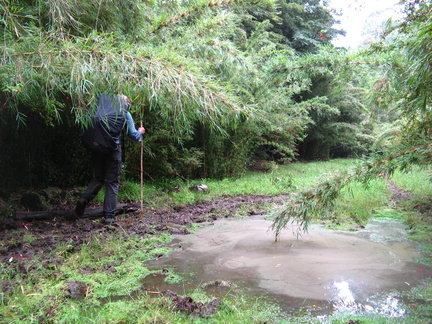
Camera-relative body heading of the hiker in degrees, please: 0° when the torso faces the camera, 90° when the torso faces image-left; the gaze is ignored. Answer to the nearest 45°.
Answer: approximately 225°

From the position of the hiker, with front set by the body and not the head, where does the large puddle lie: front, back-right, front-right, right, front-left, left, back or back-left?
right
